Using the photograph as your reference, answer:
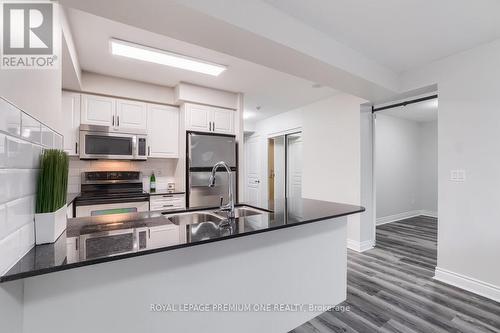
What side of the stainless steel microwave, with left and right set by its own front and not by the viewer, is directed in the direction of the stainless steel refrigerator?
left

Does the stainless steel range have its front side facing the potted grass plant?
yes

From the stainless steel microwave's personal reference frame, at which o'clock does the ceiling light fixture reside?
The ceiling light fixture is roughly at 11 o'clock from the stainless steel microwave.

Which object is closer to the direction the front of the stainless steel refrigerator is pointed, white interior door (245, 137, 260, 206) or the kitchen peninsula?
the kitchen peninsula

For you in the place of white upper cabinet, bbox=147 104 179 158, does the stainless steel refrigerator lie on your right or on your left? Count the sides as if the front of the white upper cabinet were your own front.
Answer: on your left
